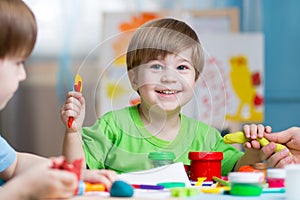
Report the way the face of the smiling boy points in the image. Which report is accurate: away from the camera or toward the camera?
toward the camera

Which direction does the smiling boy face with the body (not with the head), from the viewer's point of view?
toward the camera
